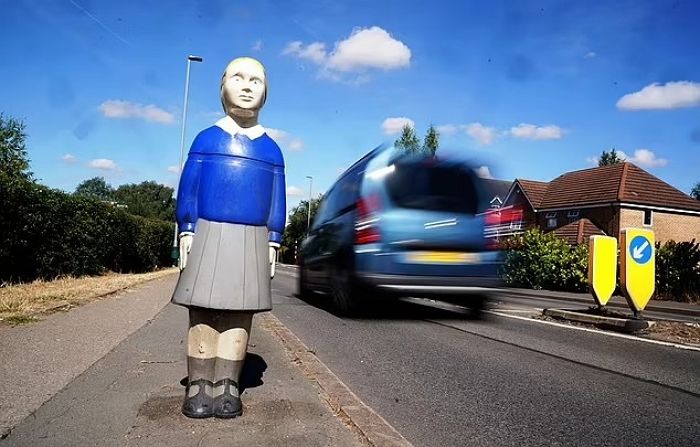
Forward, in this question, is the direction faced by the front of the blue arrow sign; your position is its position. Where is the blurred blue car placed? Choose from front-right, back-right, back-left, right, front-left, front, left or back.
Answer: front-right

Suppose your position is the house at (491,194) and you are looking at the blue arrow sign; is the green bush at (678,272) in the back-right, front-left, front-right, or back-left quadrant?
front-left

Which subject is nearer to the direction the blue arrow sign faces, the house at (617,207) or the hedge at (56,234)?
the hedge

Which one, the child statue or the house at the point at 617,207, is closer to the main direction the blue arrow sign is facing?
the child statue

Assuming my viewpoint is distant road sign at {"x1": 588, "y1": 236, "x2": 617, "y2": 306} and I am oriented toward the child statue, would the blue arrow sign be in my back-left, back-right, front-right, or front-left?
front-left

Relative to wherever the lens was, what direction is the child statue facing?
facing the viewer

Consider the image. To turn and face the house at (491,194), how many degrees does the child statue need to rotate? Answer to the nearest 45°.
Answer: approximately 135° to its left

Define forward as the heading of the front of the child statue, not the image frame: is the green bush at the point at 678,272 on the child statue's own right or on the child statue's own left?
on the child statue's own left

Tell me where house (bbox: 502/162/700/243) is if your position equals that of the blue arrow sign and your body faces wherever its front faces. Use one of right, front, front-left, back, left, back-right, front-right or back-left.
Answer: back

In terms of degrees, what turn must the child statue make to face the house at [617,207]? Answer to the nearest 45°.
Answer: approximately 135° to its left

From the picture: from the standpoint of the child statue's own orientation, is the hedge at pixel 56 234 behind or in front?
behind

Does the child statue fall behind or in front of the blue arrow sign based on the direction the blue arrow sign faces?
in front

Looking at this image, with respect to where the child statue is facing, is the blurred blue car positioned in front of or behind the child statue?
behind

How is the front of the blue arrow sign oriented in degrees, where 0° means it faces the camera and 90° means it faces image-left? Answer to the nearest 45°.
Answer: approximately 0°
